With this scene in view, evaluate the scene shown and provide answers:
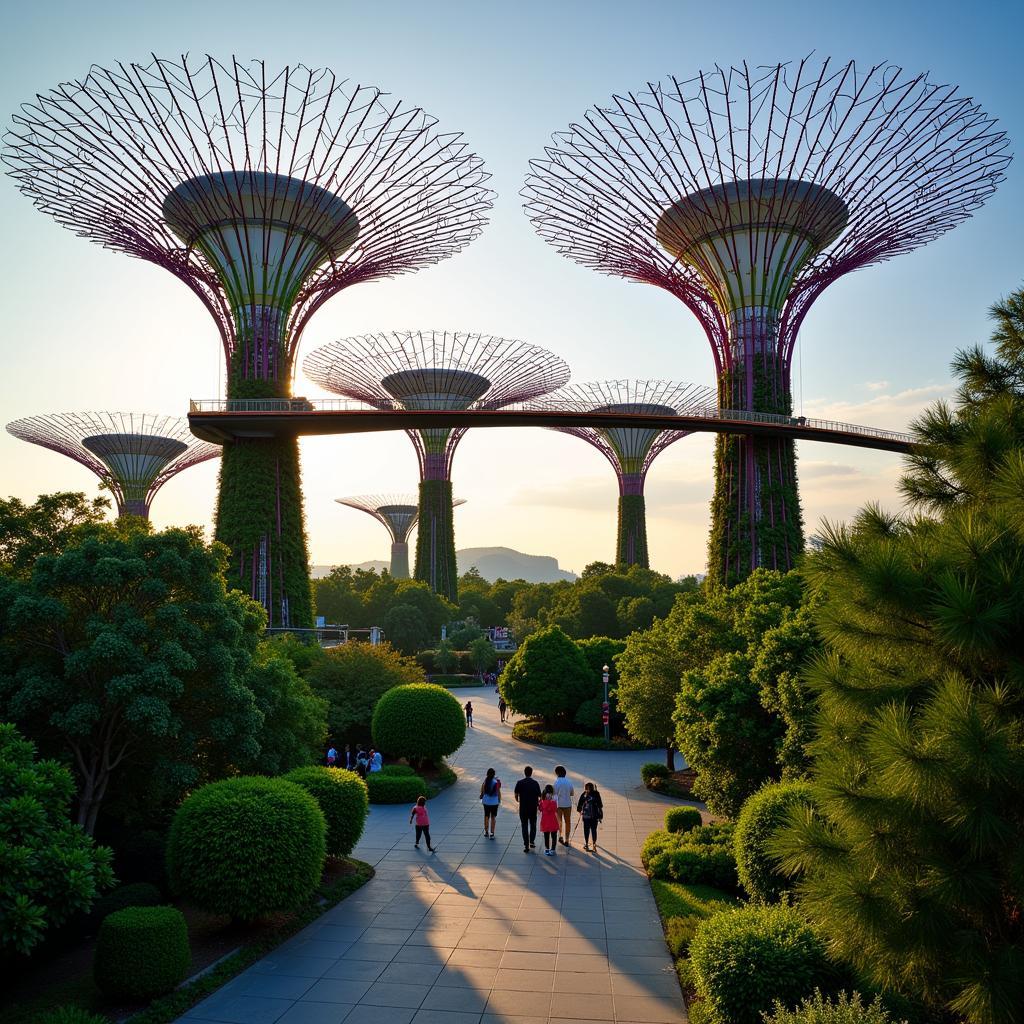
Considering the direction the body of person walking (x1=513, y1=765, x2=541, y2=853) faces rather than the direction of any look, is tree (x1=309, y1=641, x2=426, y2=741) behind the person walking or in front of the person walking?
in front

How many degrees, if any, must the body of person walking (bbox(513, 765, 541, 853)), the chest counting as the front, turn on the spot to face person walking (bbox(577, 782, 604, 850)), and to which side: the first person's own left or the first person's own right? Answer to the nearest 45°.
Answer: approximately 90° to the first person's own right

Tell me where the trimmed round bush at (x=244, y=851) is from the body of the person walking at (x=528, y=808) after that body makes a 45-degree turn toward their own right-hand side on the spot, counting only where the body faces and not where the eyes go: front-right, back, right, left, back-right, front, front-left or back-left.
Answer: back

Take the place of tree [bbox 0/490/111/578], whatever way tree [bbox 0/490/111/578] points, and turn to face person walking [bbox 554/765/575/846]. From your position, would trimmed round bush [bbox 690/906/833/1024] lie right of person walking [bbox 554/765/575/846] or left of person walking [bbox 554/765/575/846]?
right

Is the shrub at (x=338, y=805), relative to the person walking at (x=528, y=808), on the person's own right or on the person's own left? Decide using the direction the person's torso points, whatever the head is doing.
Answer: on the person's own left

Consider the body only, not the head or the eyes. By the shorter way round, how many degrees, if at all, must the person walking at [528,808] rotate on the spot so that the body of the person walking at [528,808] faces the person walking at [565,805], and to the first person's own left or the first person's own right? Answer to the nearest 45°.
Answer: approximately 45° to the first person's own right

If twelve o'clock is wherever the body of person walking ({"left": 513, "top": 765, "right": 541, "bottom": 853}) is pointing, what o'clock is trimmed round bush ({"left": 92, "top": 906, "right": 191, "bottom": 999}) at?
The trimmed round bush is roughly at 7 o'clock from the person walking.

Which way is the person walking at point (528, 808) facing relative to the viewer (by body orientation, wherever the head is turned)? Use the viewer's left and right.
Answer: facing away from the viewer

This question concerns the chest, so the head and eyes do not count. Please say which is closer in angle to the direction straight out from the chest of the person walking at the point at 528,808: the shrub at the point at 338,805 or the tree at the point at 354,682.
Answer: the tree

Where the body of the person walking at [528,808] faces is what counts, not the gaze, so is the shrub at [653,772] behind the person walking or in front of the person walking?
in front

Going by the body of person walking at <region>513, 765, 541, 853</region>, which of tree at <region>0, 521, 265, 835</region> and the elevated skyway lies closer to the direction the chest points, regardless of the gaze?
the elevated skyway

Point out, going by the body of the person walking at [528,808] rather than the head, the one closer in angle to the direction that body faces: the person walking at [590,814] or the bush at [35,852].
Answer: the person walking
